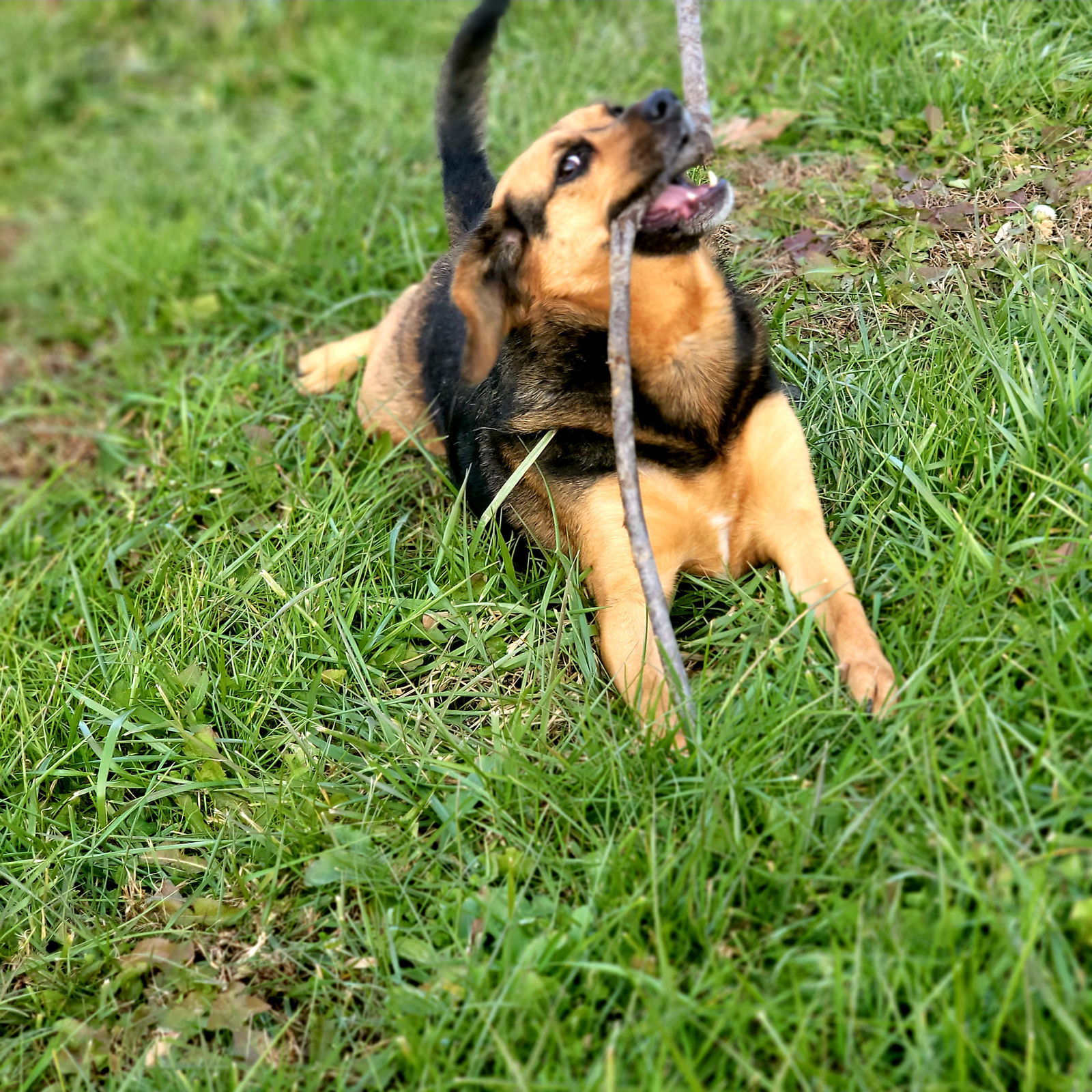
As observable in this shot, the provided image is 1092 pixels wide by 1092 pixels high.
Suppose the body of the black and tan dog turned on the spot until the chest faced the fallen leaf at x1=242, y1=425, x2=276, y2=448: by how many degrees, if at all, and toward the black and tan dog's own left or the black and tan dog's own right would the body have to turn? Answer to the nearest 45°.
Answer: approximately 180°

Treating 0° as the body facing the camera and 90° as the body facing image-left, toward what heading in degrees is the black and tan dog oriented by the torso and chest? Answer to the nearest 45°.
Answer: approximately 315°

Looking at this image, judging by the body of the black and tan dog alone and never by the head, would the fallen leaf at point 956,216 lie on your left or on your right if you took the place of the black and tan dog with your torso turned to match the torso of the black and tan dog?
on your left

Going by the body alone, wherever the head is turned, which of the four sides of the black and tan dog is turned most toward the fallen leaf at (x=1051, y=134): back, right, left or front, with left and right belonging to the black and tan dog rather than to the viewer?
left

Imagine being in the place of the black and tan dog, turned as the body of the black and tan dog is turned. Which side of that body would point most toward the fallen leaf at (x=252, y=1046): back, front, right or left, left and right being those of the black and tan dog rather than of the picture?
right

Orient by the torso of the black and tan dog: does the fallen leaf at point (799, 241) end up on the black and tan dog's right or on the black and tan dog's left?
on the black and tan dog's left

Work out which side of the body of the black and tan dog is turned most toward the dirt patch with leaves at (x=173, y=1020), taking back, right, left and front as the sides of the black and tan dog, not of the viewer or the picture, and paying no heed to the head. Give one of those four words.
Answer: right

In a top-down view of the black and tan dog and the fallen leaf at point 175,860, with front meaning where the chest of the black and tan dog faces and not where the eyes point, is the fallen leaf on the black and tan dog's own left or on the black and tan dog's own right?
on the black and tan dog's own right
